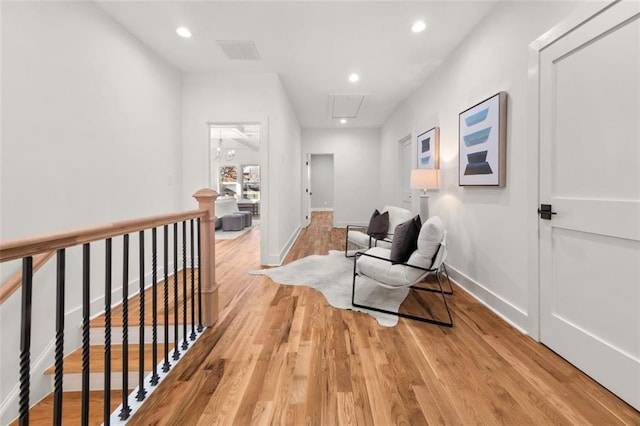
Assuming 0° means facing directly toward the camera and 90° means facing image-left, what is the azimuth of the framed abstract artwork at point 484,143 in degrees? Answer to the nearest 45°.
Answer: approximately 45°

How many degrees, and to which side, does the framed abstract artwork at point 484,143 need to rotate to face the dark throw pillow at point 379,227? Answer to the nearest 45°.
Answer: approximately 90° to its right

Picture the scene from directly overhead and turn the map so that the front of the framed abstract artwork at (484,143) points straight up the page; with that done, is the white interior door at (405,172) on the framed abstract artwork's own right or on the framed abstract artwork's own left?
on the framed abstract artwork's own right

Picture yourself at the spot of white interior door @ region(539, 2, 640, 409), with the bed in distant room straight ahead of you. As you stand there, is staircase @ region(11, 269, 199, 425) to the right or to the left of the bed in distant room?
left

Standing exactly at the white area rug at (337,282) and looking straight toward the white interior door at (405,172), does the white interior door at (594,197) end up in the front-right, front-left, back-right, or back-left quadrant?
back-right

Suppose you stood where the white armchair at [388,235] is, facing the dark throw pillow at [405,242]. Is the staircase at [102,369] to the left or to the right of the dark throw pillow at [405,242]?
right

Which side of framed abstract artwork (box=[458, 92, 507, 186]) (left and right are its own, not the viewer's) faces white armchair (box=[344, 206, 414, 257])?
right

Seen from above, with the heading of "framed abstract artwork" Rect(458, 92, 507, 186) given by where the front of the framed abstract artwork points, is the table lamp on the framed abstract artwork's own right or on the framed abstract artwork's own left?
on the framed abstract artwork's own right

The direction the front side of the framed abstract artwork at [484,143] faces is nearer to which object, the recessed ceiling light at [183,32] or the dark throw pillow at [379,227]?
the recessed ceiling light

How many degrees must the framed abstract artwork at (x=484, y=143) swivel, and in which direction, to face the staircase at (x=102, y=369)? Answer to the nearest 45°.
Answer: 0° — it already faces it
